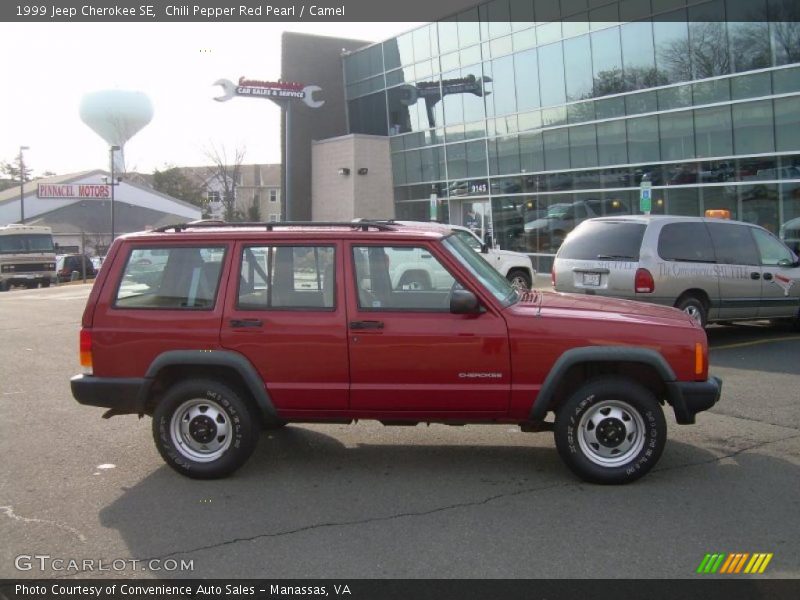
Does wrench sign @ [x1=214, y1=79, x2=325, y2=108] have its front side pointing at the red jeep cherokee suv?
yes

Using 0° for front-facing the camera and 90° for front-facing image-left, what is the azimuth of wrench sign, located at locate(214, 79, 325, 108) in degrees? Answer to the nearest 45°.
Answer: approximately 0°

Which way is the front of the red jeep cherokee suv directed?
to the viewer's right

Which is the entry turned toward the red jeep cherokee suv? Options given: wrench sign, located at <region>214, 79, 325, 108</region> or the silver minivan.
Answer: the wrench sign

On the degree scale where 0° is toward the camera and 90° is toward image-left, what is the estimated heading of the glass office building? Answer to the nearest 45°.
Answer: approximately 45°

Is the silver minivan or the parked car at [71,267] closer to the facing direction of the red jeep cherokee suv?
the silver minivan

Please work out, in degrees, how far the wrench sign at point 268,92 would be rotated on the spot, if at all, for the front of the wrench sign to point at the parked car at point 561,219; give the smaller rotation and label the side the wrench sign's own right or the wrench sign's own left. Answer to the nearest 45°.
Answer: approximately 45° to the wrench sign's own left
